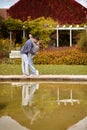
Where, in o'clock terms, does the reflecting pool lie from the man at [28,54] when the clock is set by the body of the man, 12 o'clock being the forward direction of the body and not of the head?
The reflecting pool is roughly at 3 o'clock from the man.

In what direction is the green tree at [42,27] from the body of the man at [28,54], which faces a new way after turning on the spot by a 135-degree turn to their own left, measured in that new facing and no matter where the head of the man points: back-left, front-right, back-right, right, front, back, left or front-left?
front-right

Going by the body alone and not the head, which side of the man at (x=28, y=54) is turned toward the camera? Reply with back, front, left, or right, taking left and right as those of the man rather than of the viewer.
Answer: right

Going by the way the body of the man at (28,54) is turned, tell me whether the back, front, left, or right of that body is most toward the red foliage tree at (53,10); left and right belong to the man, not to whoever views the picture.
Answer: left
